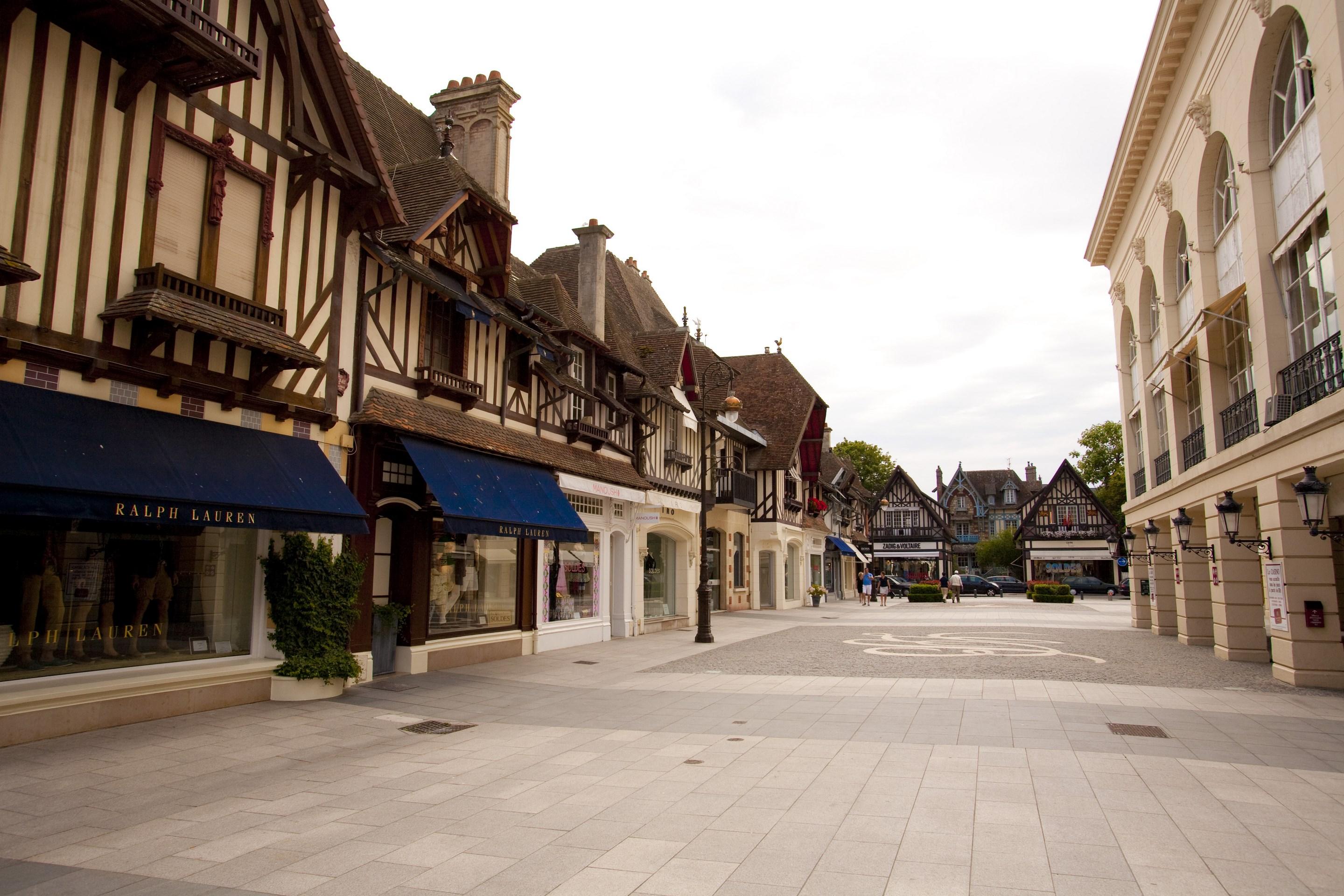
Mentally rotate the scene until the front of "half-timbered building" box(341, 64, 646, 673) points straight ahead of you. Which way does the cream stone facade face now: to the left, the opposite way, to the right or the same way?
the opposite way

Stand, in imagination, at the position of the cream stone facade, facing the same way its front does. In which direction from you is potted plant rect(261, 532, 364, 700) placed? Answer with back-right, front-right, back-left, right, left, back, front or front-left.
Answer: front-left

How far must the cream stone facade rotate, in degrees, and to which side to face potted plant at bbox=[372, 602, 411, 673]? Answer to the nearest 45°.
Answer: approximately 45° to its left

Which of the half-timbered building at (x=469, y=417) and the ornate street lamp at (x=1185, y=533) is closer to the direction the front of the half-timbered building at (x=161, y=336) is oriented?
the ornate street lamp

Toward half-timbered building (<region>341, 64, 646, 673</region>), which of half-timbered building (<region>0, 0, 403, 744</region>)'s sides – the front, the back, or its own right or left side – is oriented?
left

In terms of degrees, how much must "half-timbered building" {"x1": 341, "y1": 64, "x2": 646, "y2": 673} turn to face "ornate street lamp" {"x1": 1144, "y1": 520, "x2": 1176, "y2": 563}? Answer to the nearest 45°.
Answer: approximately 45° to its left

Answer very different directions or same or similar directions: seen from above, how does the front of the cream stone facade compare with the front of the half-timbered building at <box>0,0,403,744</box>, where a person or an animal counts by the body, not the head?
very different directions

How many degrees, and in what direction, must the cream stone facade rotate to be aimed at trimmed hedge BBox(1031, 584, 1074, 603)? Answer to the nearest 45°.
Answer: approximately 90° to its right

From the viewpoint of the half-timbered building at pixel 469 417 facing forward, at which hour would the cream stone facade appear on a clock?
The cream stone facade is roughly at 11 o'clock from the half-timbered building.

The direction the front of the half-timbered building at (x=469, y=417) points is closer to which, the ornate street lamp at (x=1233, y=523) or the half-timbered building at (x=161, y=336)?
the ornate street lamp

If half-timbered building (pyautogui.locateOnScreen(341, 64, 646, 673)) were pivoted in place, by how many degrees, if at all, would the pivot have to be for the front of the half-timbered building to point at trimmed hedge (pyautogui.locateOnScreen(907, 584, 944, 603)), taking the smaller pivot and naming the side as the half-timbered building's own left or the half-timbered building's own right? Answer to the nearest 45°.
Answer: approximately 90° to the half-timbered building's own left

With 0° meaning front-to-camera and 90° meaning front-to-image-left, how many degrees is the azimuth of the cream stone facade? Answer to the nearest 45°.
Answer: approximately 90°

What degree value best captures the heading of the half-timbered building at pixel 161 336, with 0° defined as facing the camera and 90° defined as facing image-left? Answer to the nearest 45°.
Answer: approximately 315°

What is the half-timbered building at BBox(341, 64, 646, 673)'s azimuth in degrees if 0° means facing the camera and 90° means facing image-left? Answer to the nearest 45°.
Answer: approximately 315°

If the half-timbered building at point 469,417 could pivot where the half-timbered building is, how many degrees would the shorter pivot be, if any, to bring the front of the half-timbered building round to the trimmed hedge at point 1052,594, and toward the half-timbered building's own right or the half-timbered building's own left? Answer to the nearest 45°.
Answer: approximately 90° to the half-timbered building's own left
